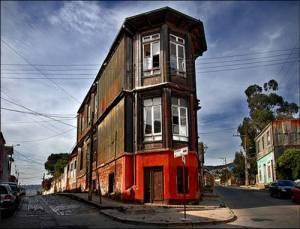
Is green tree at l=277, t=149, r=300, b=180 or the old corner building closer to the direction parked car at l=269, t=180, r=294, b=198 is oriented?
the old corner building

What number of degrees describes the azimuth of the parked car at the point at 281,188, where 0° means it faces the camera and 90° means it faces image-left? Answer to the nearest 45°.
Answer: approximately 45°

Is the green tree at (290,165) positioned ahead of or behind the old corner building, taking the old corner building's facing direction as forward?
behind

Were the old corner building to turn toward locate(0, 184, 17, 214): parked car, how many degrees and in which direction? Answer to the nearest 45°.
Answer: approximately 45° to its right

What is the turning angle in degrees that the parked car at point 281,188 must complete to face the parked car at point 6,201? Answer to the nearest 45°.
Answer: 0° — it already faces it

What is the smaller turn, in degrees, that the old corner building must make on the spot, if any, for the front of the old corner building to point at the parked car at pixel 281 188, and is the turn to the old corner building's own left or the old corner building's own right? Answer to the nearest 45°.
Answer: approximately 135° to the old corner building's own left

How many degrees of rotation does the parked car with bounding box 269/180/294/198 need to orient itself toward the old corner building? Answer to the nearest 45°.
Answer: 0° — it already faces it

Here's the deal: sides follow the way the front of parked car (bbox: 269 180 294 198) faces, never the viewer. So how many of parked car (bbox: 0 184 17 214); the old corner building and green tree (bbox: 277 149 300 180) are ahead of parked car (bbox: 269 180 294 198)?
2

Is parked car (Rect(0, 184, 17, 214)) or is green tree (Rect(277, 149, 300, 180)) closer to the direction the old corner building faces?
the parked car

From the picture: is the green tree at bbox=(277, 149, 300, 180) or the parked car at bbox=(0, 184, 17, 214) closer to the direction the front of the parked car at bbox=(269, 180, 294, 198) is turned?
the parked car
